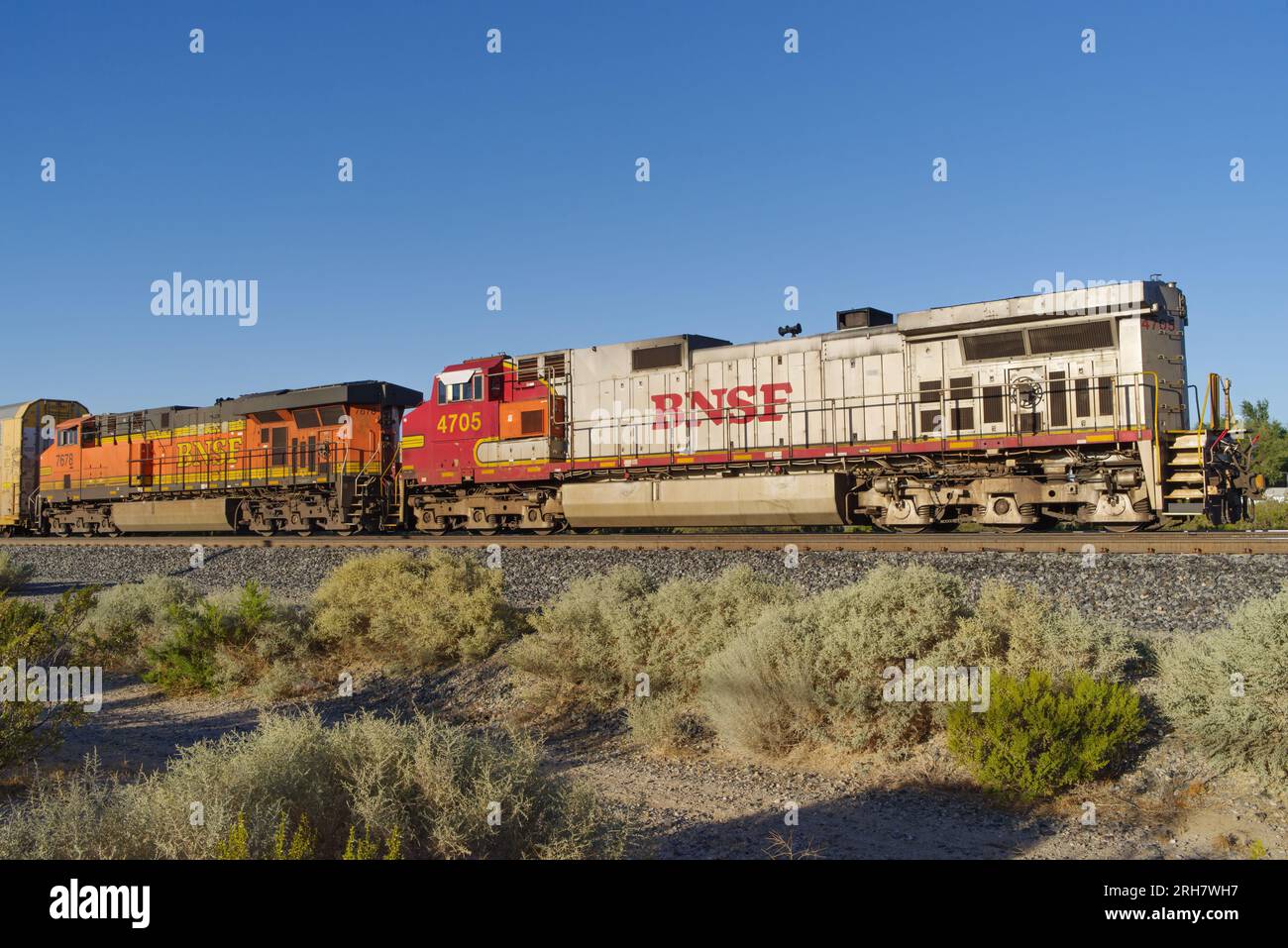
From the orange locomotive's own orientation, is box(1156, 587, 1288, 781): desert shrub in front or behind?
behind

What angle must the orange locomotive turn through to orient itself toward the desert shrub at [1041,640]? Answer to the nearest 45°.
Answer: approximately 135° to its left

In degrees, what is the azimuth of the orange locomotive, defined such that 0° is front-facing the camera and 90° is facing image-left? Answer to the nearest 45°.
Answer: approximately 135°

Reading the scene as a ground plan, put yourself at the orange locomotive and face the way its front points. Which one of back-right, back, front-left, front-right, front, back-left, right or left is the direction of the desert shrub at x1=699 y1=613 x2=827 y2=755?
back-left

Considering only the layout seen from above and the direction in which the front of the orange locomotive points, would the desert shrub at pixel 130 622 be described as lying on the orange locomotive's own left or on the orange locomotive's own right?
on the orange locomotive's own left

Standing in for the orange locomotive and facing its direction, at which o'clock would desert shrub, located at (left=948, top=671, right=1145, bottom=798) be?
The desert shrub is roughly at 7 o'clock from the orange locomotive.

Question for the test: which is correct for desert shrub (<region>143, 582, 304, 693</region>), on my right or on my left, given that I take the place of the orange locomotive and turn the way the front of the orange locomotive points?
on my left

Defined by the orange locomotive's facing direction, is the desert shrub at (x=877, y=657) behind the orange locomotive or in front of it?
behind

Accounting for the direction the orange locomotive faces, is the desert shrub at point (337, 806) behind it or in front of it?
behind

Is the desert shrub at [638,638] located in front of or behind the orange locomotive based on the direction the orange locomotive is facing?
behind
